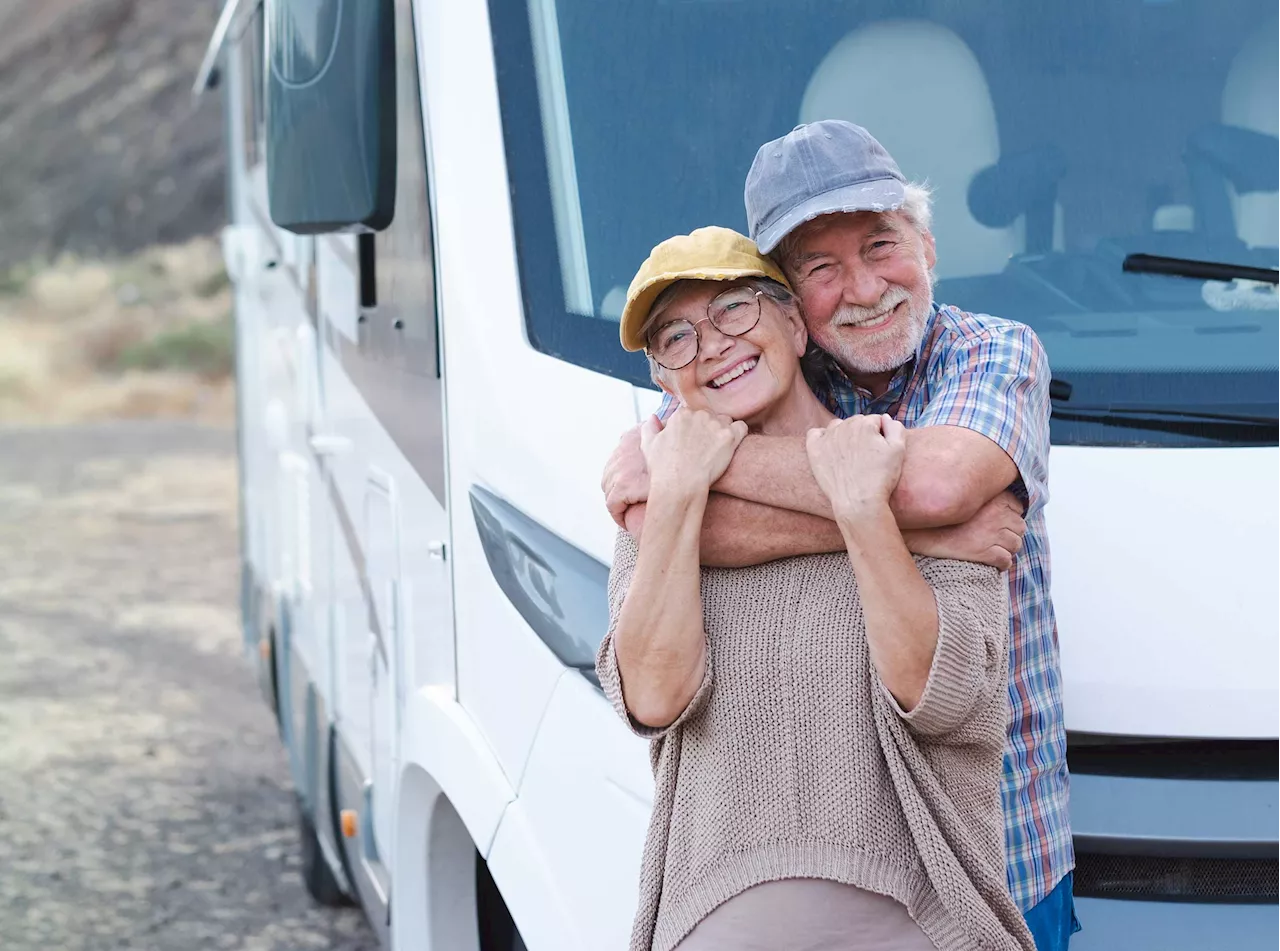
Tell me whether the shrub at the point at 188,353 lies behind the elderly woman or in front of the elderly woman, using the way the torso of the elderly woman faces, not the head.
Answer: behind

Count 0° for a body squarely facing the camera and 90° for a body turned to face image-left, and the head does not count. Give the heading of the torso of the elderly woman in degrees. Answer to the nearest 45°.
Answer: approximately 0°

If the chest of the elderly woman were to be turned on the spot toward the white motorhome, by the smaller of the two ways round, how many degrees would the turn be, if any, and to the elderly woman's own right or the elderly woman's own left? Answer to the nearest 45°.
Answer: approximately 180°
